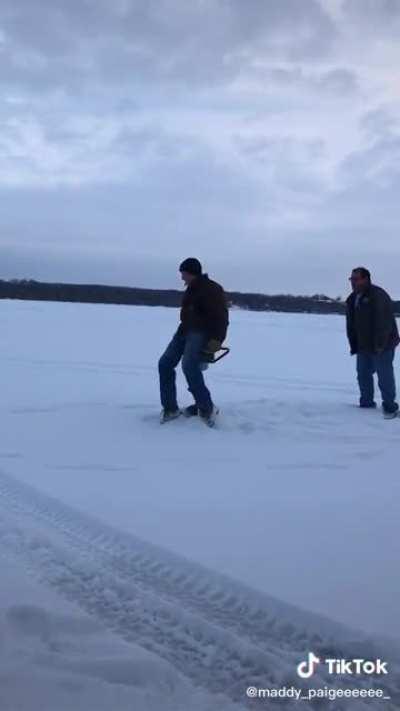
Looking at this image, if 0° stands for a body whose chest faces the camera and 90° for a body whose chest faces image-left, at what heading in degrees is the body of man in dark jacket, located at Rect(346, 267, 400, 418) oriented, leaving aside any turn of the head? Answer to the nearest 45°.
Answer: approximately 45°

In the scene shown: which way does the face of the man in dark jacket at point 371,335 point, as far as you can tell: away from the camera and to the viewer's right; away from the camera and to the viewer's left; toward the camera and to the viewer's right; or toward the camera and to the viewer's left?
toward the camera and to the viewer's left

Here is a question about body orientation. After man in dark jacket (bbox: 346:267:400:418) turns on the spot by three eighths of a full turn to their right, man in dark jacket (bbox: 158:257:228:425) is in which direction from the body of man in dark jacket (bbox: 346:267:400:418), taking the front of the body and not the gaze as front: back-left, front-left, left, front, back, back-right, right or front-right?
back-left
